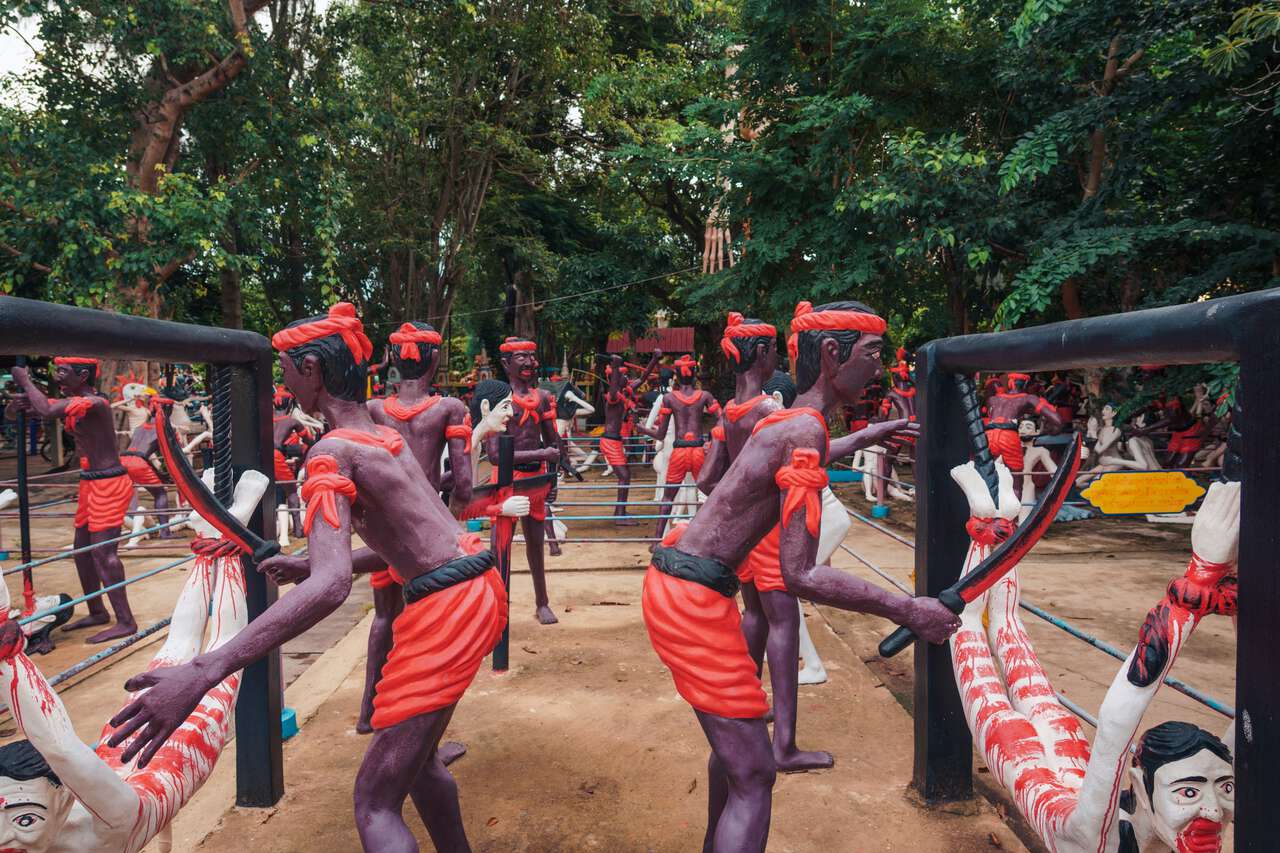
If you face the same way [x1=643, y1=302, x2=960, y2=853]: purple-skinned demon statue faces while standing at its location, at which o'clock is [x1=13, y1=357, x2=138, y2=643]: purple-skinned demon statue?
[x1=13, y1=357, x2=138, y2=643]: purple-skinned demon statue is roughly at 7 o'clock from [x1=643, y1=302, x2=960, y2=853]: purple-skinned demon statue.

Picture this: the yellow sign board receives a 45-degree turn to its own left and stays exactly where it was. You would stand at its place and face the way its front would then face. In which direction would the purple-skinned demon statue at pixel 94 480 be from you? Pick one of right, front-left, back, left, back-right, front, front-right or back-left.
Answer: back-right

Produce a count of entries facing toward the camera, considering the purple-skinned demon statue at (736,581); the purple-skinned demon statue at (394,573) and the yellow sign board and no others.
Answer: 1

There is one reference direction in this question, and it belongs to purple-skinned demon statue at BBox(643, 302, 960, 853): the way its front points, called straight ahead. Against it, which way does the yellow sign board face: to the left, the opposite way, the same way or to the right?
to the right

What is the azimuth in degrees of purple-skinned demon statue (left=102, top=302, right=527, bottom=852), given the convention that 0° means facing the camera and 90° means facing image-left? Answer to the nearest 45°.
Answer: approximately 135°

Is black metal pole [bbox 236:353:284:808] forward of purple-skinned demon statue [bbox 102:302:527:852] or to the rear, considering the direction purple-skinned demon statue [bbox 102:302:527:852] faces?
forward

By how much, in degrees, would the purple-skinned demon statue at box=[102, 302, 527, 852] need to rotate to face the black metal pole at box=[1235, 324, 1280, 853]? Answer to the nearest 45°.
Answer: approximately 180°

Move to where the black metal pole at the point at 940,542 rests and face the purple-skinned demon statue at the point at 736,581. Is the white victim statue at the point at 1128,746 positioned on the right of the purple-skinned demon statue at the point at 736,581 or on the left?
left

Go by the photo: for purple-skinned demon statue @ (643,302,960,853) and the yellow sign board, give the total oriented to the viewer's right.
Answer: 1
